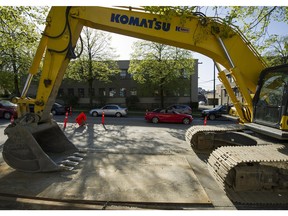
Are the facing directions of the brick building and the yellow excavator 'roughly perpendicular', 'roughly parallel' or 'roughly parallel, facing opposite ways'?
roughly perpendicular

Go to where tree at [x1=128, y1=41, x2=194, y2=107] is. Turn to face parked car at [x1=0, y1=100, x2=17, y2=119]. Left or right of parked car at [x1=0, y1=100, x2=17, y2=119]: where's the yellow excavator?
left

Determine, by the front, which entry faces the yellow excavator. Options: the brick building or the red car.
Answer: the brick building

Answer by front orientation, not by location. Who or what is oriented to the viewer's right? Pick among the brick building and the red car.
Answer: the red car

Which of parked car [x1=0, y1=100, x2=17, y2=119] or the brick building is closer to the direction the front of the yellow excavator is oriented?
the parked car

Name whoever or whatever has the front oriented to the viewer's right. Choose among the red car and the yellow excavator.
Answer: the red car

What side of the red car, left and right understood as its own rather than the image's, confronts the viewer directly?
right

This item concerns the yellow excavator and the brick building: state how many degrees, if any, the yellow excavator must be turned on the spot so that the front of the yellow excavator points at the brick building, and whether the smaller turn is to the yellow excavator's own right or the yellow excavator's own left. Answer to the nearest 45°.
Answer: approximately 90° to the yellow excavator's own right

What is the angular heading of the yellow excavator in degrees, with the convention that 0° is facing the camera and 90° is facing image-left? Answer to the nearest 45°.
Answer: approximately 90°
